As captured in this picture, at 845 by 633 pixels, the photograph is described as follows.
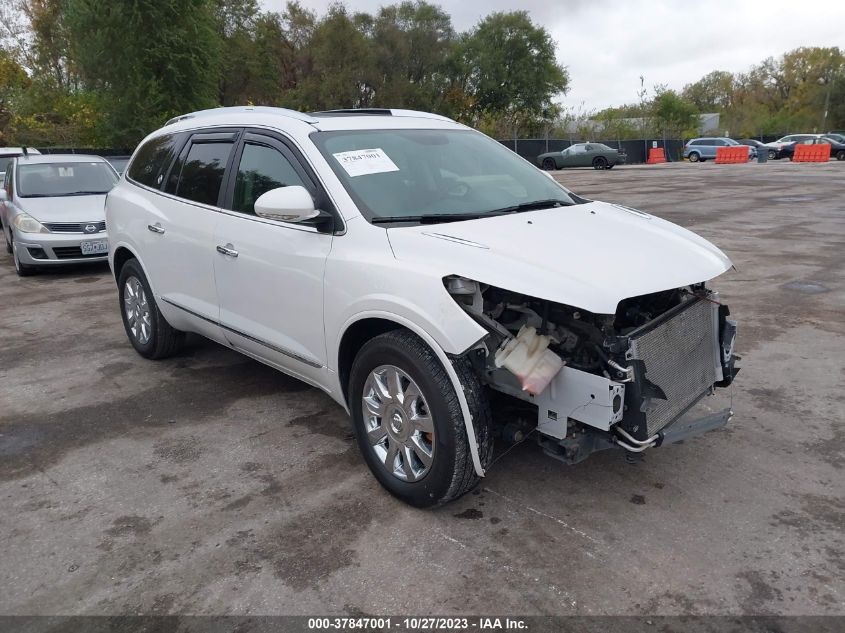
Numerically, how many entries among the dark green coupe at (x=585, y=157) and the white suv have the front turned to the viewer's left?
1

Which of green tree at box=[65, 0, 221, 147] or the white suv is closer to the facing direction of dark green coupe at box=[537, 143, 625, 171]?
the green tree

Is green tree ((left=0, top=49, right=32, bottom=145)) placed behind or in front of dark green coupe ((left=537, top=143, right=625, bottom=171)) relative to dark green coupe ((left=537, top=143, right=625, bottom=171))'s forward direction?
in front

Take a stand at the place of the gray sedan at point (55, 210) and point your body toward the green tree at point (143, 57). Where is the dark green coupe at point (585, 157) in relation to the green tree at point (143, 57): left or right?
right

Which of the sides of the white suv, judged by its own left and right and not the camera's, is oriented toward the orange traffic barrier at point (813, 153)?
left

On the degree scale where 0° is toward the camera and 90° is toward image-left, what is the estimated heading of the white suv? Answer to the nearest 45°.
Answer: approximately 315°

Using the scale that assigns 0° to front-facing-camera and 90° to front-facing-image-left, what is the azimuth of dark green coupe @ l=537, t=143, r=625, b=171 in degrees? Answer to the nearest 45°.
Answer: approximately 90°

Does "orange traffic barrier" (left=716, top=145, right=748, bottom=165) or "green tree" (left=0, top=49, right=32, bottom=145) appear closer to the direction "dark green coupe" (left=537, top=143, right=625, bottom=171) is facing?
the green tree

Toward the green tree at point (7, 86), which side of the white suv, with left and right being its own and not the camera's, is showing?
back

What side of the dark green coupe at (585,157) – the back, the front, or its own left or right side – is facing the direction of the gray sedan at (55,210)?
left

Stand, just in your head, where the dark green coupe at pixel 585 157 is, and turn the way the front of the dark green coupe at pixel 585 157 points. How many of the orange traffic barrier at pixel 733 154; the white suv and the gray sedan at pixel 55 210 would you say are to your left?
2

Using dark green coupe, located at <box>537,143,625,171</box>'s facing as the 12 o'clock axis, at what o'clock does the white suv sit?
The white suv is roughly at 9 o'clock from the dark green coupe.

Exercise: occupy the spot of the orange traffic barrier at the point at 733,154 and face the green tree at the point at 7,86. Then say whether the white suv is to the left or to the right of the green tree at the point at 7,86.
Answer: left
